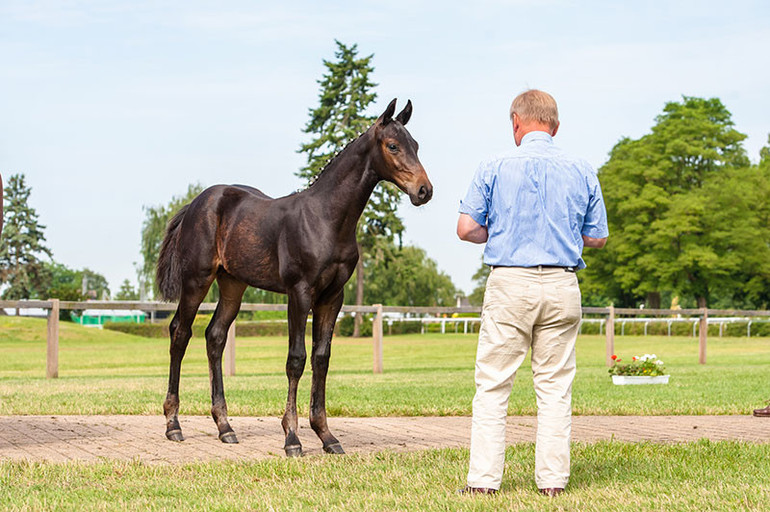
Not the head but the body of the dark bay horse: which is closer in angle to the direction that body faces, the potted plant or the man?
the man

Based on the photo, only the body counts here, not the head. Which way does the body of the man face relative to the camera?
away from the camera

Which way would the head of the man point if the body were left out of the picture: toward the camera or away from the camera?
away from the camera

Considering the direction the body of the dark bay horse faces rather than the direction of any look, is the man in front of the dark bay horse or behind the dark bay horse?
in front

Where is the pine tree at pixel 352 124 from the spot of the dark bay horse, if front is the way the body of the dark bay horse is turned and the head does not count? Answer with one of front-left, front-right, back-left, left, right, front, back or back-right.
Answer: back-left

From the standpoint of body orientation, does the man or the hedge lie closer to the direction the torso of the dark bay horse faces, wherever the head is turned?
the man

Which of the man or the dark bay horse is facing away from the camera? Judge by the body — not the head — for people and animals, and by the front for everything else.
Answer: the man

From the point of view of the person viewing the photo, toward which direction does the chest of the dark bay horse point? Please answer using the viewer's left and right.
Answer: facing the viewer and to the right of the viewer

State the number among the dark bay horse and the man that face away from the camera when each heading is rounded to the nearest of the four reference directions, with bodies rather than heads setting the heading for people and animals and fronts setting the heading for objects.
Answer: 1

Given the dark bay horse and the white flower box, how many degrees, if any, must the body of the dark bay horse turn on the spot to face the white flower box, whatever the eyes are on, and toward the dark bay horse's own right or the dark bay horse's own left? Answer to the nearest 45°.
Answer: approximately 90° to the dark bay horse's own left

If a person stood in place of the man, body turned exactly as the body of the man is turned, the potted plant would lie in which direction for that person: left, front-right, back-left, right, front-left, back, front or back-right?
front

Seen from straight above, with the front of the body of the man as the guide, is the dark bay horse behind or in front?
in front
